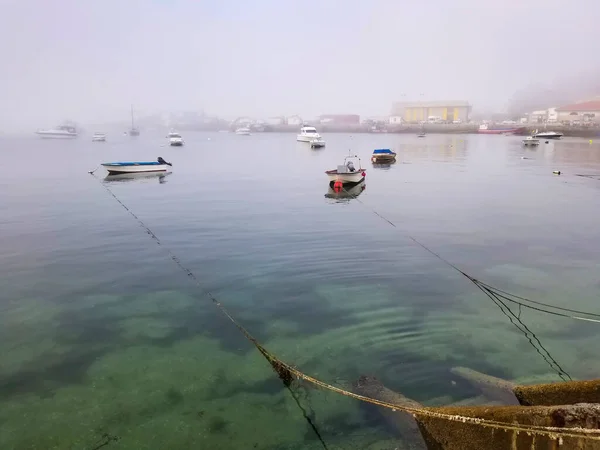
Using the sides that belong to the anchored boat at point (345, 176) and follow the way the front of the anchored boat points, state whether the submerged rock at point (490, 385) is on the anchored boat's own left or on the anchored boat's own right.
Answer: on the anchored boat's own left

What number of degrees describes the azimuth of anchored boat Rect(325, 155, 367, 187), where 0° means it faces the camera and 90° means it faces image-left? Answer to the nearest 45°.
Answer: approximately 45°

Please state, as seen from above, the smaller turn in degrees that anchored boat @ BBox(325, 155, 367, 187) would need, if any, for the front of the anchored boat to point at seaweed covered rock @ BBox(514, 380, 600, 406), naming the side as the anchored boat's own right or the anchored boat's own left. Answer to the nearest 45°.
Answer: approximately 45° to the anchored boat's own left

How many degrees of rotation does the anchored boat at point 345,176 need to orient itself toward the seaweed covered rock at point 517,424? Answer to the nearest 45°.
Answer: approximately 45° to its left

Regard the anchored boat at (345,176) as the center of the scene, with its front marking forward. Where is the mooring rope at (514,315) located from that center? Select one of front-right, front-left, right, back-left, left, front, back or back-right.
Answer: front-left
